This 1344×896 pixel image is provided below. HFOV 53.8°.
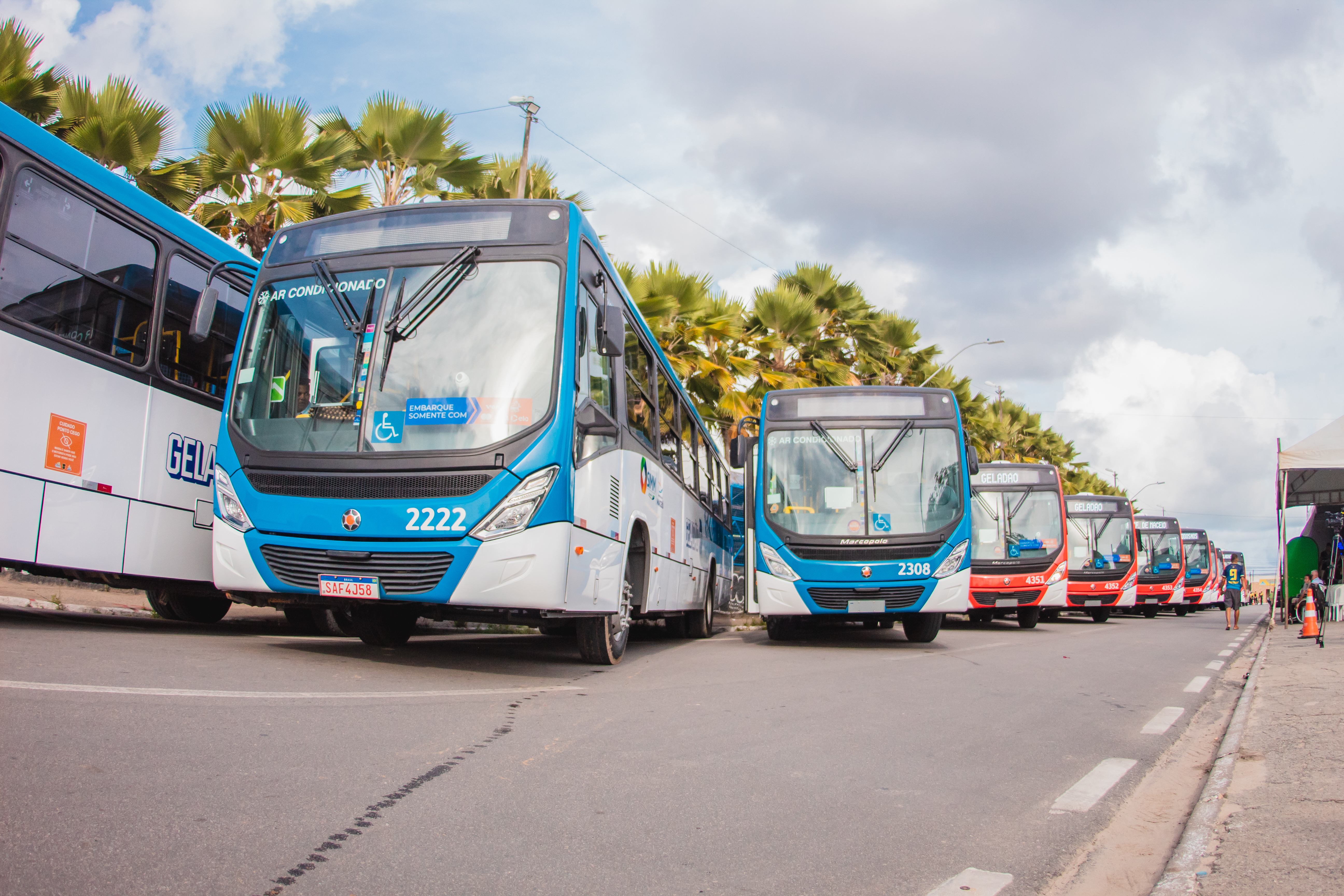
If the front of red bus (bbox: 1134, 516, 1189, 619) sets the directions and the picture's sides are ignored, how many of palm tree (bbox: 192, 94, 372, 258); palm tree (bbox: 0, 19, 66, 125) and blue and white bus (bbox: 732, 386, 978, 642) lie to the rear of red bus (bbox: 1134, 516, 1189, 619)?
0

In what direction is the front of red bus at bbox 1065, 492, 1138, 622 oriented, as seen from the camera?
facing the viewer

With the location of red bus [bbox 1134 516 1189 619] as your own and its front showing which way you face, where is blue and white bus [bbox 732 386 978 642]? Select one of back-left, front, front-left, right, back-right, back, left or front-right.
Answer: front

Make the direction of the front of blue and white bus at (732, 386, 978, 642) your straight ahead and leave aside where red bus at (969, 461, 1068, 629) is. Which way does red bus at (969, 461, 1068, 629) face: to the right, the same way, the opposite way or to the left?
the same way

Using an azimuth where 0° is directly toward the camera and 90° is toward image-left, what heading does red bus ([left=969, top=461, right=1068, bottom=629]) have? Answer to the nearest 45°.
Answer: approximately 0°

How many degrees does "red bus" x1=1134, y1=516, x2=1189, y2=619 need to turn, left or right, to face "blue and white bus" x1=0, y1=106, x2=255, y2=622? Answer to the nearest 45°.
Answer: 0° — it already faces it

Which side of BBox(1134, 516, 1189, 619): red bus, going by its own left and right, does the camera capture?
front

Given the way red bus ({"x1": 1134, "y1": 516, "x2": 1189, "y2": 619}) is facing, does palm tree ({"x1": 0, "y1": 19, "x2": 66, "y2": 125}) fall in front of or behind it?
in front

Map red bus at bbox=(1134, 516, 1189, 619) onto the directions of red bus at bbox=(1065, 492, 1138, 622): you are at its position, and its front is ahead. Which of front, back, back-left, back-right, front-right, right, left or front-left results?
back

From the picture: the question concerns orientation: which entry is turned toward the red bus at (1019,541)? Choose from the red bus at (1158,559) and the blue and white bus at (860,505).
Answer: the red bus at (1158,559)

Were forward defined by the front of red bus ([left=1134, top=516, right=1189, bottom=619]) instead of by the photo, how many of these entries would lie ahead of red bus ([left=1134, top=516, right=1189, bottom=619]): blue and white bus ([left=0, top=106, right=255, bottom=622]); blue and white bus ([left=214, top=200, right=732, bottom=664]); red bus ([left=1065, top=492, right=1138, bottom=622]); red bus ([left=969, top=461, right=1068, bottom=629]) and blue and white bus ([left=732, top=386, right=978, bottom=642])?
5

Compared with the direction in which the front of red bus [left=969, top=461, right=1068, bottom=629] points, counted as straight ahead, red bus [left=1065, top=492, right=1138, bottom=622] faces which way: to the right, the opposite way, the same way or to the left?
the same way

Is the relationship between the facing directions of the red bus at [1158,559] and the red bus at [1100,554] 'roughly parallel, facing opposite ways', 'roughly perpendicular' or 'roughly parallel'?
roughly parallel

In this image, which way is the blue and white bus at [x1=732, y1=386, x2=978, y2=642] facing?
toward the camera

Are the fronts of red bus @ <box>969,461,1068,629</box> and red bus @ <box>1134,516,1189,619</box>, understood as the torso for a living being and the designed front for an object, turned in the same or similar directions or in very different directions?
same or similar directions

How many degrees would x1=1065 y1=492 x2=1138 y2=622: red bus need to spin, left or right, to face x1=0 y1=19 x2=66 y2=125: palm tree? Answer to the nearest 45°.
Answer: approximately 45° to its right

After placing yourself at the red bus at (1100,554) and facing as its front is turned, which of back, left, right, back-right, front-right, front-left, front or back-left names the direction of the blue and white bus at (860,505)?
front
